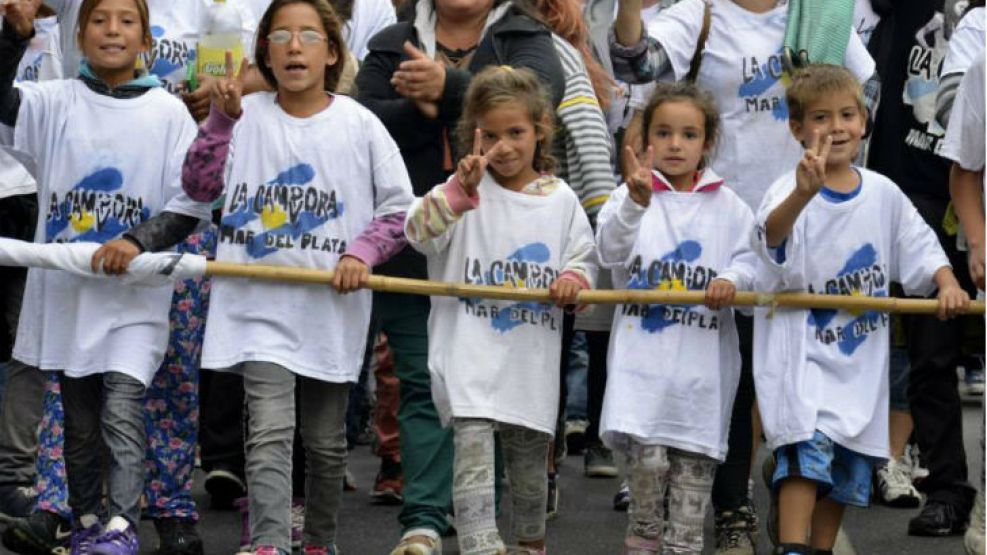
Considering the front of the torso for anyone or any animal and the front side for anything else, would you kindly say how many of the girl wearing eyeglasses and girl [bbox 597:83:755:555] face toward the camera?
2

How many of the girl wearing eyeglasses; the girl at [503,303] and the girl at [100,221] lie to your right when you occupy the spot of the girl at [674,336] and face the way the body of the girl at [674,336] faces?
3

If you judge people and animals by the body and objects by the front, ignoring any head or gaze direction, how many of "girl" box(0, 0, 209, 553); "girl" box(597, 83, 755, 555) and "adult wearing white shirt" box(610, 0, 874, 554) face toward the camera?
3

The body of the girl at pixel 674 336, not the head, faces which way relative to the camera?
toward the camera

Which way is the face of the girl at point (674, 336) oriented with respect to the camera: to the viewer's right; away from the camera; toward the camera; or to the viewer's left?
toward the camera

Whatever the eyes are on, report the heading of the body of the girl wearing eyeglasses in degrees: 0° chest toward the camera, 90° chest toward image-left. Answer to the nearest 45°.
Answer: approximately 0°

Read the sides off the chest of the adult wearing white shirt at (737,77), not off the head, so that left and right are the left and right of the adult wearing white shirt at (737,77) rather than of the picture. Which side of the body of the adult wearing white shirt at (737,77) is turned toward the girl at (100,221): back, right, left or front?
right

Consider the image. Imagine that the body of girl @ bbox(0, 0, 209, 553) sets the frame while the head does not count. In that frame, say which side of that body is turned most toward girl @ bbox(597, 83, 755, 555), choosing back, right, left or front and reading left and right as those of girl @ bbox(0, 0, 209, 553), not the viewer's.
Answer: left

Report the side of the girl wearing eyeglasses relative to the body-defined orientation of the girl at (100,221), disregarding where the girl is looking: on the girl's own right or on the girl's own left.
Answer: on the girl's own left

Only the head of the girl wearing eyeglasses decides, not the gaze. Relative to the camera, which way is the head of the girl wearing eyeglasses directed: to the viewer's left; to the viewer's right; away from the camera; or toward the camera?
toward the camera

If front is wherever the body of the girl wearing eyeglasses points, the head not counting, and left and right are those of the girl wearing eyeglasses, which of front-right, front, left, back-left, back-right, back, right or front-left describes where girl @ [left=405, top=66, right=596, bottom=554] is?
left

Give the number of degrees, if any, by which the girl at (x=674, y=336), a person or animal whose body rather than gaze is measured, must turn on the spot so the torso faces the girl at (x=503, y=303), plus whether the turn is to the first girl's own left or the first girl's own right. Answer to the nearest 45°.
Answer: approximately 90° to the first girl's own right

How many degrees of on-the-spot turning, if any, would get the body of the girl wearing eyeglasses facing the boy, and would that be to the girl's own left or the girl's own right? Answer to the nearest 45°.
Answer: approximately 90° to the girl's own left

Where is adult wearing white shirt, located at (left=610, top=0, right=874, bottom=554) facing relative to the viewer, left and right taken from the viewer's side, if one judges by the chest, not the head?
facing the viewer

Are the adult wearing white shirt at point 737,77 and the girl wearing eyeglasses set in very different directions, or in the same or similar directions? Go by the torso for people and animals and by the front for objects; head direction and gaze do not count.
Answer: same or similar directions
